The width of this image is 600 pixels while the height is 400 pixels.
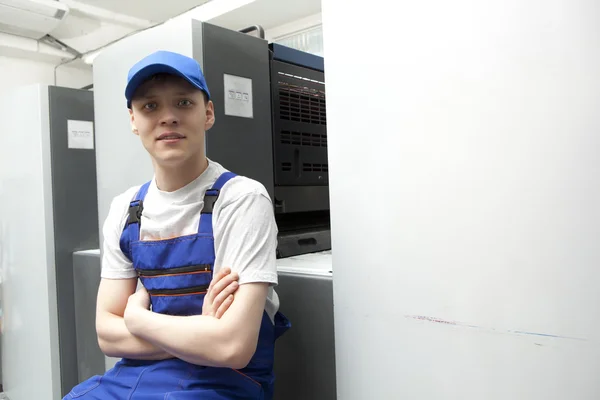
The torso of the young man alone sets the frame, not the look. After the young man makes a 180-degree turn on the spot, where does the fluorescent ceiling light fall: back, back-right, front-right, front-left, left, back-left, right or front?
front-left

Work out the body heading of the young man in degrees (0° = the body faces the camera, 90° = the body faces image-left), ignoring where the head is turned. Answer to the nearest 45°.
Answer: approximately 45°

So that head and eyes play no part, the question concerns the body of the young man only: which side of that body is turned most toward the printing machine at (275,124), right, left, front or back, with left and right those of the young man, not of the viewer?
back

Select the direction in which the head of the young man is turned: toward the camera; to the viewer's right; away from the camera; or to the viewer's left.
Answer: toward the camera
